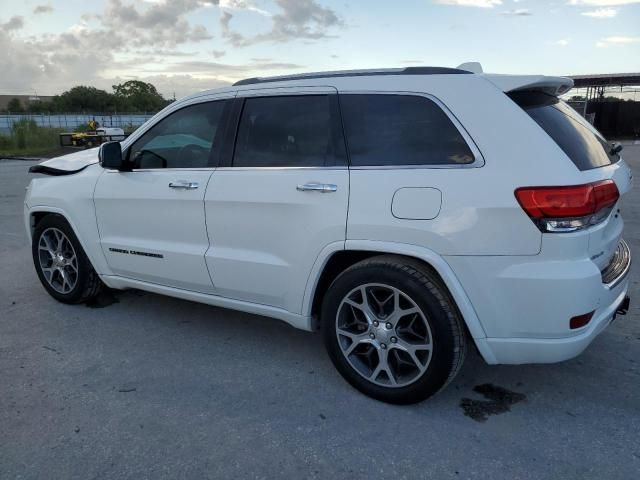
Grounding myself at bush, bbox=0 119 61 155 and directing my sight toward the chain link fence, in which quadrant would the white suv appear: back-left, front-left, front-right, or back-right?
back-right

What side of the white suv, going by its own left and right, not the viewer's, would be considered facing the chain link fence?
front

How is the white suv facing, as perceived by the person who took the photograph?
facing away from the viewer and to the left of the viewer

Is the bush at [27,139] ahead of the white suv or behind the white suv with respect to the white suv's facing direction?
ahead

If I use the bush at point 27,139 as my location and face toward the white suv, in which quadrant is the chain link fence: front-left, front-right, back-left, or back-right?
back-left
